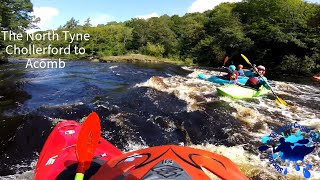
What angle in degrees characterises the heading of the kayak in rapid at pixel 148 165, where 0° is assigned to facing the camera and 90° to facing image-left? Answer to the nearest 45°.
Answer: approximately 180°

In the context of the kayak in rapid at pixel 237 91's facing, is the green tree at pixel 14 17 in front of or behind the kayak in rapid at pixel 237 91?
in front

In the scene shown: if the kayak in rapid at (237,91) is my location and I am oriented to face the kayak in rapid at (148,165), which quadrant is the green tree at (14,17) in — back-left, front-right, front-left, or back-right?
back-right

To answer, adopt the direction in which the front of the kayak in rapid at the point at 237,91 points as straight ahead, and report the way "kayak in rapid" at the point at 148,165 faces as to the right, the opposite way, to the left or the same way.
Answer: to the right

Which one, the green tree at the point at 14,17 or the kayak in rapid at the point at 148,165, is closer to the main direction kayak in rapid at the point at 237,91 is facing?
the green tree

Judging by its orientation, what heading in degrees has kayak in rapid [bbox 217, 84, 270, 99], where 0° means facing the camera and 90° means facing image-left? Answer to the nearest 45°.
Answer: approximately 90°

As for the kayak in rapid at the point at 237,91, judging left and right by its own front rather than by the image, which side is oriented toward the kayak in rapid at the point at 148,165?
left

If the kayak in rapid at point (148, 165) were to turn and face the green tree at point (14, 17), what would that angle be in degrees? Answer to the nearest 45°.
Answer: approximately 45° to its left

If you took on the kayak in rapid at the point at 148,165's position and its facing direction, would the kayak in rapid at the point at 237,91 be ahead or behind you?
ahead

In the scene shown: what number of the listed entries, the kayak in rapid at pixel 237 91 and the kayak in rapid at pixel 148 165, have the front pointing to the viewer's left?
1

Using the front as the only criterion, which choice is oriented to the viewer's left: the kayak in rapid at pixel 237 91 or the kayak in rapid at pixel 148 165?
the kayak in rapid at pixel 237 91
